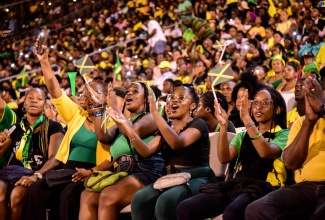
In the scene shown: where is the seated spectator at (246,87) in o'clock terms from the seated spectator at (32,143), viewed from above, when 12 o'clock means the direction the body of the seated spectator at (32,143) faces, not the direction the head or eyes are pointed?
the seated spectator at (246,87) is roughly at 8 o'clock from the seated spectator at (32,143).

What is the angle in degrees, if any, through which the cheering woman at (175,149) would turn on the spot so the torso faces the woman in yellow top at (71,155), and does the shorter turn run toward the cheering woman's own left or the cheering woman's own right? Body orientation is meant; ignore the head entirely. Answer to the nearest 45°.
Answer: approximately 90° to the cheering woman's own right

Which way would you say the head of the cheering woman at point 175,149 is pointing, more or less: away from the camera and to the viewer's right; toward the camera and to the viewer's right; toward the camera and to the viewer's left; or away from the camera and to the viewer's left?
toward the camera and to the viewer's left

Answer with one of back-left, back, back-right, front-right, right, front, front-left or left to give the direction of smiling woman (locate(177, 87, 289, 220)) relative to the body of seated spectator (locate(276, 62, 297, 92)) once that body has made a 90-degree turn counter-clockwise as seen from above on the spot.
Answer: front-right

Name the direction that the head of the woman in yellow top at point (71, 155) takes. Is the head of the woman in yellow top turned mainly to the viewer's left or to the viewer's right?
to the viewer's left

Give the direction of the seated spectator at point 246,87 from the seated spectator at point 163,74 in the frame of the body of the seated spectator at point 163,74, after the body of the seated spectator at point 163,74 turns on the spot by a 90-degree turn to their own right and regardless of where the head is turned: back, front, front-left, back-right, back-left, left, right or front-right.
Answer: back-left

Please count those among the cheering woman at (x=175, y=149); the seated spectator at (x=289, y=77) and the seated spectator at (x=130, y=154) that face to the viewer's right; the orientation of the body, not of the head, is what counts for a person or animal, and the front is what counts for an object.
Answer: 0

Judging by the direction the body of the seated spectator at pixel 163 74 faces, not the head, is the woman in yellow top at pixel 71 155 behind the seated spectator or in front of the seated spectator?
in front

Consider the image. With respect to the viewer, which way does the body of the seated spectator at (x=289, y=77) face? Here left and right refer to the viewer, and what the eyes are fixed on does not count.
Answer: facing the viewer and to the left of the viewer

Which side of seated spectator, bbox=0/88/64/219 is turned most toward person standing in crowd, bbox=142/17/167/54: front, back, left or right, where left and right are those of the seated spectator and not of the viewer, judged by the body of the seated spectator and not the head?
back
